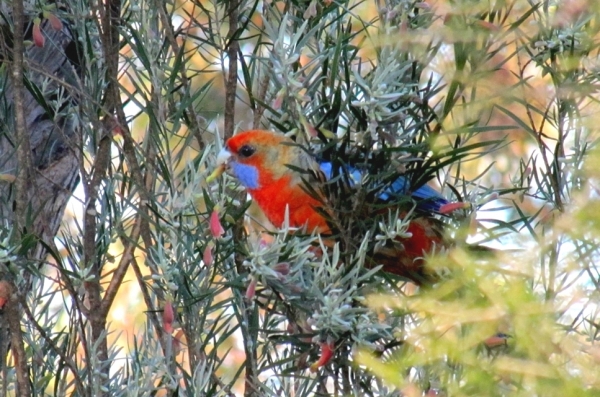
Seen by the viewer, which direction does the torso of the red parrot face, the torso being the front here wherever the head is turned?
to the viewer's left
